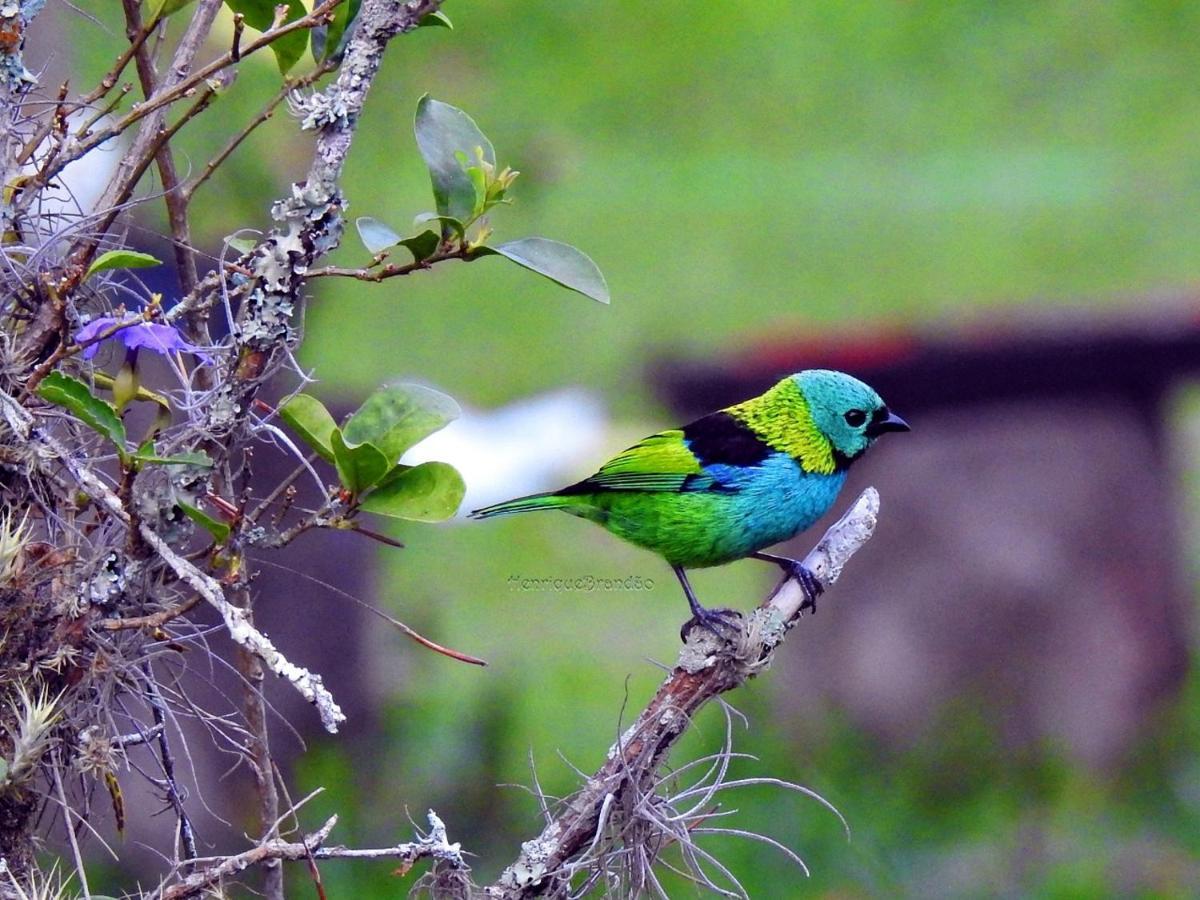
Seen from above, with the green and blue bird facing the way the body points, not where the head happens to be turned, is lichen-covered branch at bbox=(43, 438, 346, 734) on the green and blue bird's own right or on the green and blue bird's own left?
on the green and blue bird's own right

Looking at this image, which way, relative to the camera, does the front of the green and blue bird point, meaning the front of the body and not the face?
to the viewer's right
